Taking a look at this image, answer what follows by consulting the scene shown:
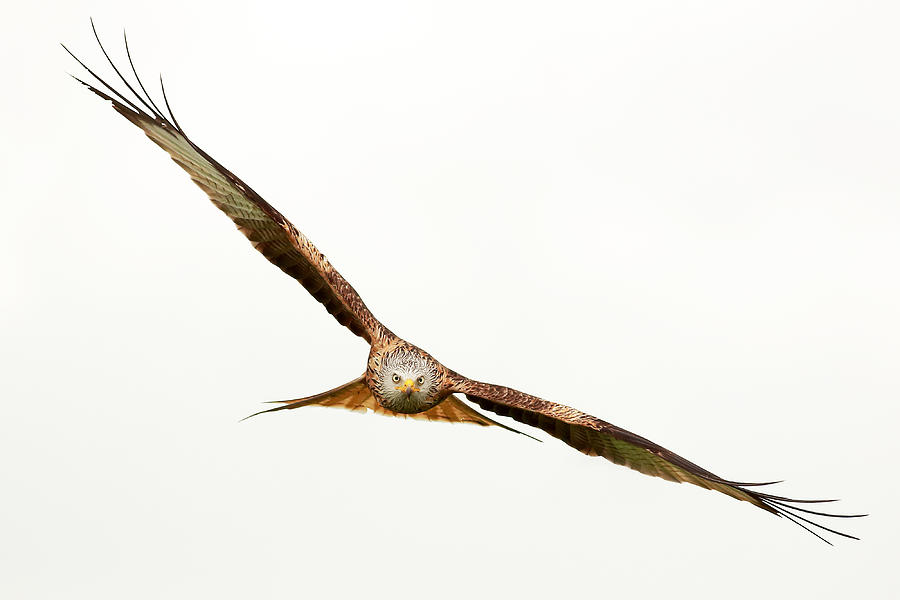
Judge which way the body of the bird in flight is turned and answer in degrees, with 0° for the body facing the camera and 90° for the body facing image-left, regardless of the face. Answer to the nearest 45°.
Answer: approximately 0°
